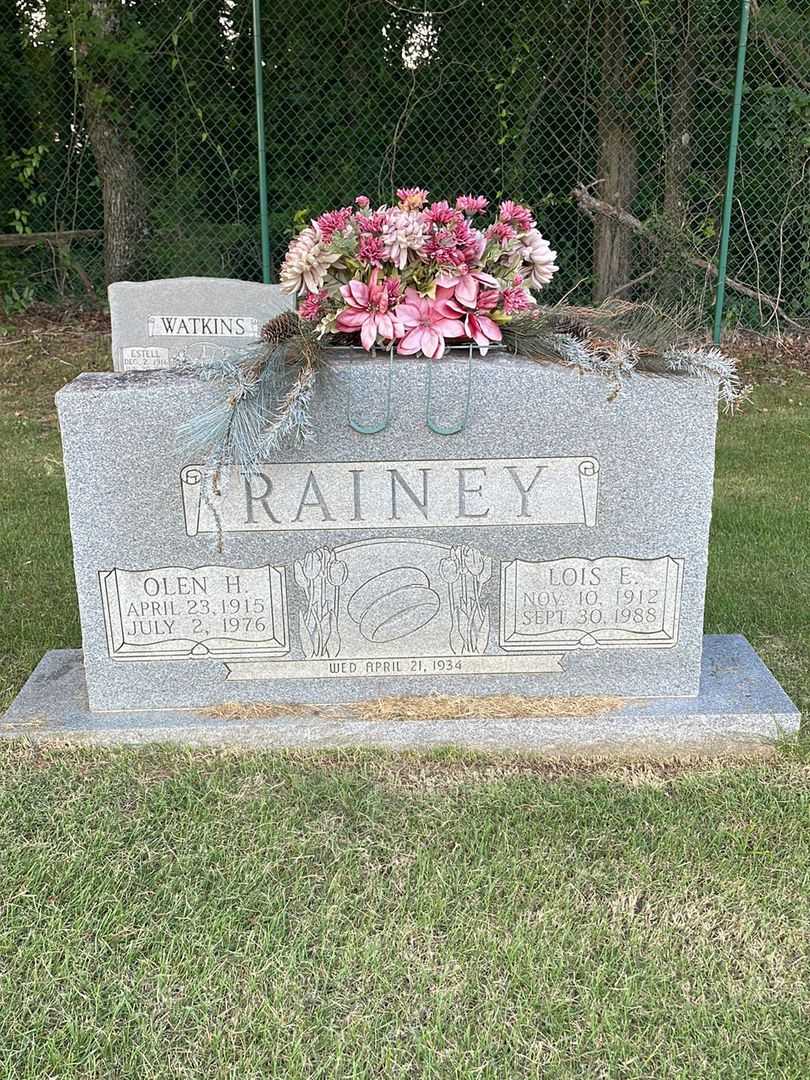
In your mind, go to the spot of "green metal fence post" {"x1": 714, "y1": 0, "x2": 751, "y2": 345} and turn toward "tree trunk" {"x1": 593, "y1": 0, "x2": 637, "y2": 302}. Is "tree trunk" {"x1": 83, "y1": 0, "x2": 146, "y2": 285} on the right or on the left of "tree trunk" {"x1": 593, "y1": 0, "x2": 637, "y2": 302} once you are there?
left

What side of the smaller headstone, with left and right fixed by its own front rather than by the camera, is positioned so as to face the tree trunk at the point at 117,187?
back

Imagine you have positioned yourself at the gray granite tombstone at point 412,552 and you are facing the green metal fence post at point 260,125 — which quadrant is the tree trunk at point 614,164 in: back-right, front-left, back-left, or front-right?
front-right

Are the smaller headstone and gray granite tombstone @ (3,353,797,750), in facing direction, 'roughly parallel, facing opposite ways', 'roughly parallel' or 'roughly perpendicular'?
roughly parallel

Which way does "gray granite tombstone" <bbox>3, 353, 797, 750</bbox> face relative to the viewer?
toward the camera

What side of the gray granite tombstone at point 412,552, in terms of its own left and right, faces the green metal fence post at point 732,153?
back

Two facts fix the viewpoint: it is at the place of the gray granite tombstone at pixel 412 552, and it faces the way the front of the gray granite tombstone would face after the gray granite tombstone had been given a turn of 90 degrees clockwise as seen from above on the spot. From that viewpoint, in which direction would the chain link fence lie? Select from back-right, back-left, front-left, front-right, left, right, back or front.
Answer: right

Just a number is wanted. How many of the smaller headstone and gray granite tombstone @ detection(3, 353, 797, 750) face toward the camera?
2

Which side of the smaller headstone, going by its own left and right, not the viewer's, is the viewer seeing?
front

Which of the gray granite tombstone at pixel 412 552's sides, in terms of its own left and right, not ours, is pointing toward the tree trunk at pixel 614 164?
back

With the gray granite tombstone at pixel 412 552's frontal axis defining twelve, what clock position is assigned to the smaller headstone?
The smaller headstone is roughly at 5 o'clock from the gray granite tombstone.

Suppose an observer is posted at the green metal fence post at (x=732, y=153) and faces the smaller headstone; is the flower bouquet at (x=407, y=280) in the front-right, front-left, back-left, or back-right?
front-left
